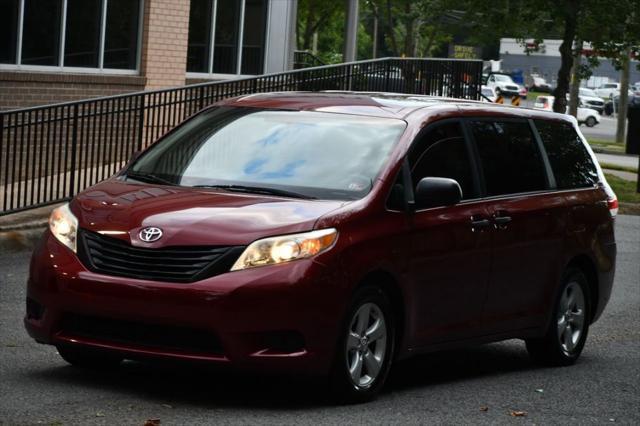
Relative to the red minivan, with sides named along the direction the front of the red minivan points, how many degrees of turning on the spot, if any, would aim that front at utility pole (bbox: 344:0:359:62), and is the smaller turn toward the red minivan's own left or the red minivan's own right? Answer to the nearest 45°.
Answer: approximately 135° to the red minivan's own right

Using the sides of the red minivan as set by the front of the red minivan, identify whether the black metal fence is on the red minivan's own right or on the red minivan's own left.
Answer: on the red minivan's own right

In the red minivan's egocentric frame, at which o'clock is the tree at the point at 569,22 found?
The tree is roughly at 5 o'clock from the red minivan.

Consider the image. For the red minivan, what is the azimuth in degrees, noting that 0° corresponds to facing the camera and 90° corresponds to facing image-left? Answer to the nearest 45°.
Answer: approximately 45°
